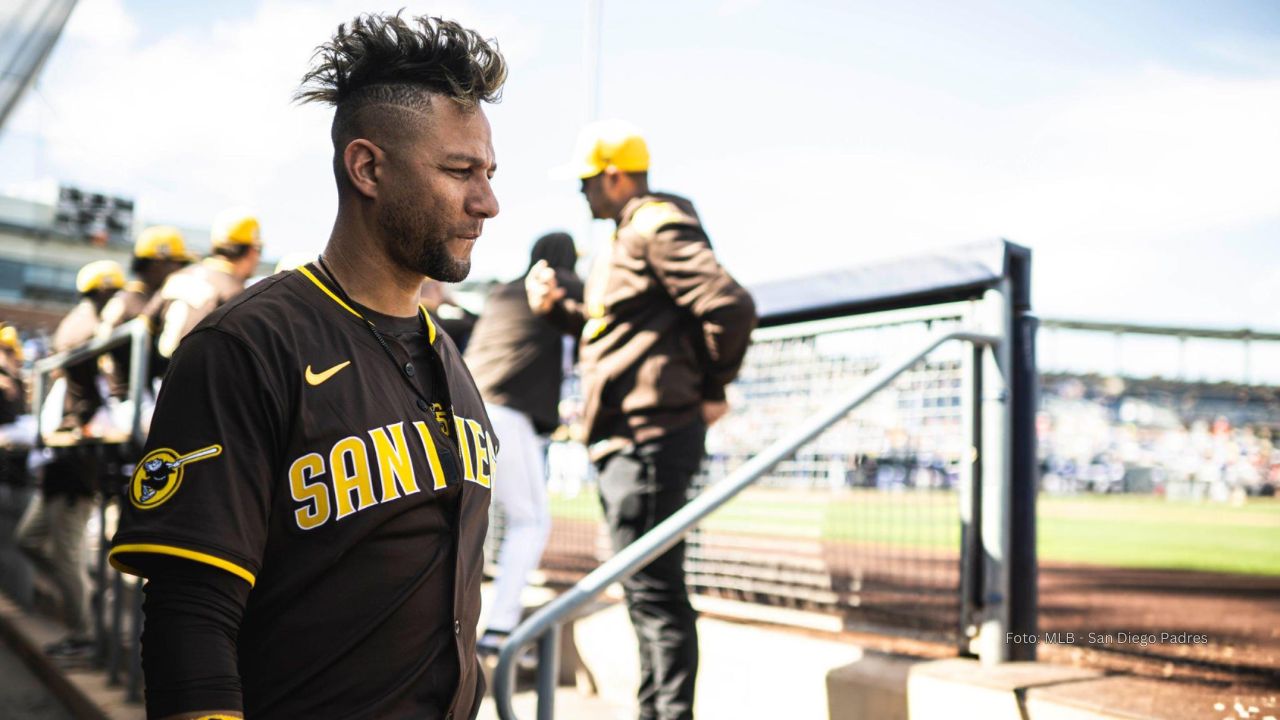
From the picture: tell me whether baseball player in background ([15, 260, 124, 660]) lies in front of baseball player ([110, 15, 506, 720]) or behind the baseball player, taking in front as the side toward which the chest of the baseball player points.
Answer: behind

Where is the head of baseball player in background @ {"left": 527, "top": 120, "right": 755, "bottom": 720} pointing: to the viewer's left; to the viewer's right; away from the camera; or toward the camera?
to the viewer's left

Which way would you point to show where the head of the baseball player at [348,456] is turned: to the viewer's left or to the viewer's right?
to the viewer's right

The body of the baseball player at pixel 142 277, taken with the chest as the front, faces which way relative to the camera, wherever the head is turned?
to the viewer's right

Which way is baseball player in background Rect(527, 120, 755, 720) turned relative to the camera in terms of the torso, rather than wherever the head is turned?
to the viewer's left

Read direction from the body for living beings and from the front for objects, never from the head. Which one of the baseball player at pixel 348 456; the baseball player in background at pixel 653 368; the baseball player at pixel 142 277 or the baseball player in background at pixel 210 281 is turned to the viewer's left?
the baseball player in background at pixel 653 368

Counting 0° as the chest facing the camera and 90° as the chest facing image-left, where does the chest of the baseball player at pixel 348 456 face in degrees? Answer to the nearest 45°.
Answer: approximately 315°

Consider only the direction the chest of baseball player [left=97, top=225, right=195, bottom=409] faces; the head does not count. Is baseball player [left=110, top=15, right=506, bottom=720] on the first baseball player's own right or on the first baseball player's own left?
on the first baseball player's own right

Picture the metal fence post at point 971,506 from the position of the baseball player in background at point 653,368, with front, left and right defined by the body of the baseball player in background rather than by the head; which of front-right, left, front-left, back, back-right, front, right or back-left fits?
back

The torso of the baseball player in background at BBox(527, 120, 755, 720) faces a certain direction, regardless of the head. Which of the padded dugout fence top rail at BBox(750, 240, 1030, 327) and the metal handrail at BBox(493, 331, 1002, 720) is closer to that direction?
the metal handrail

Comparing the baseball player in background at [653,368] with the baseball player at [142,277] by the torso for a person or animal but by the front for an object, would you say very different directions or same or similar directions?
very different directions
